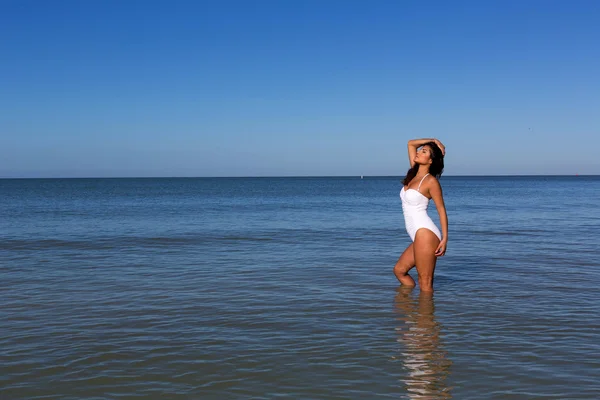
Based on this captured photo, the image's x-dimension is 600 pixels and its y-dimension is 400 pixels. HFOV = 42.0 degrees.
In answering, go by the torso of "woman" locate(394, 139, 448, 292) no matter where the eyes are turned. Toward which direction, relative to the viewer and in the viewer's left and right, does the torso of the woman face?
facing the viewer and to the left of the viewer
